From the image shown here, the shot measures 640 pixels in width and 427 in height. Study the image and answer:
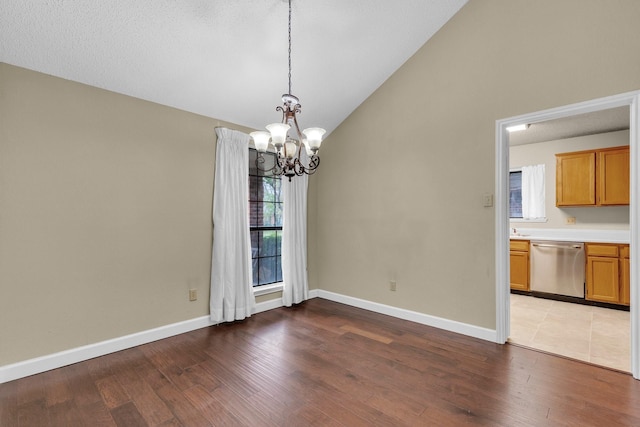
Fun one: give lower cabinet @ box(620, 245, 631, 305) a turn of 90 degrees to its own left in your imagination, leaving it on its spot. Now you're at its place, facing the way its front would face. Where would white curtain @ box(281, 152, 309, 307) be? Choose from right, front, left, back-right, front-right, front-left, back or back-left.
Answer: back-right

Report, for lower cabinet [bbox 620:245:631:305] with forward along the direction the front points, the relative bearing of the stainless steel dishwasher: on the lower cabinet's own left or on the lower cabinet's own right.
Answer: on the lower cabinet's own right

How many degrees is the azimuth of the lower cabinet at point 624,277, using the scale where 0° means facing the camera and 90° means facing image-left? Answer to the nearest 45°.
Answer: approximately 0°

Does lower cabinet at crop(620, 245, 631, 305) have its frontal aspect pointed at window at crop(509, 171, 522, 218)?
no

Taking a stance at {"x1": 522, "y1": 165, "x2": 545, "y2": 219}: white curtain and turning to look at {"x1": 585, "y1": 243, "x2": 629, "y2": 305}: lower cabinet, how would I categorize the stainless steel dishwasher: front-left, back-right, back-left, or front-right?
front-right

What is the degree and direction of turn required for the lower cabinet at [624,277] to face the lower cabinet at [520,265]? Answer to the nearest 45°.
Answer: approximately 90° to its right

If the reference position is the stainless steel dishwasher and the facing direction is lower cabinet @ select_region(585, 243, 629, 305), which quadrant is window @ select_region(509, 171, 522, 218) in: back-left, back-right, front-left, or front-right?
back-left
